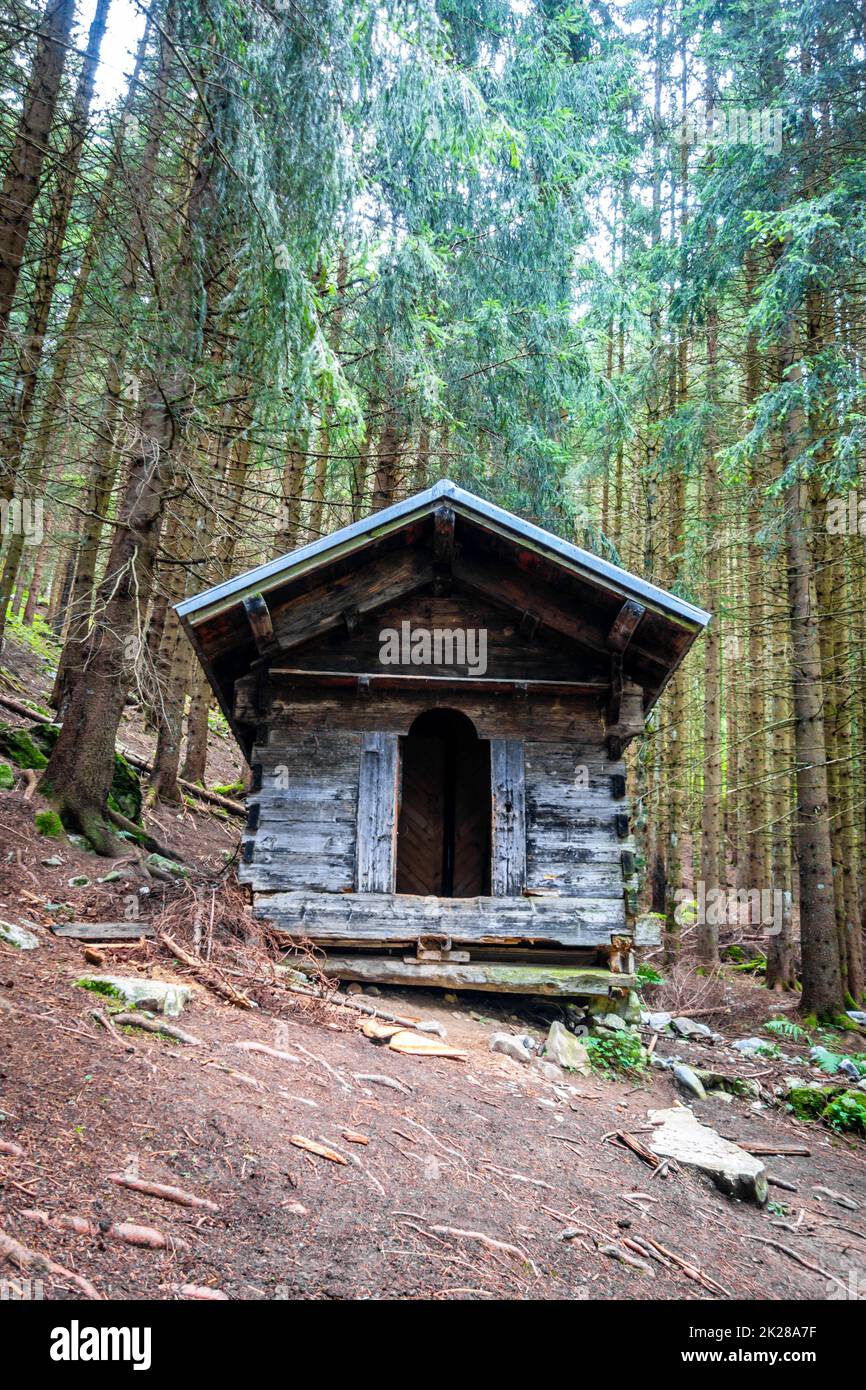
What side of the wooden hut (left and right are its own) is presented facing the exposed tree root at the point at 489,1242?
front

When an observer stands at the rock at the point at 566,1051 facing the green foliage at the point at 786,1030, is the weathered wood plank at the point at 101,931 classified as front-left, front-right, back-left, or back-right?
back-left

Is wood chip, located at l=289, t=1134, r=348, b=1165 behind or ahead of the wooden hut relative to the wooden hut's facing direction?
ahead

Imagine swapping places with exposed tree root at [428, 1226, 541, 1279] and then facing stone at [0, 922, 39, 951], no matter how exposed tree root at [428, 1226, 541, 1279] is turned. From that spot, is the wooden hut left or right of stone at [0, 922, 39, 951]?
right

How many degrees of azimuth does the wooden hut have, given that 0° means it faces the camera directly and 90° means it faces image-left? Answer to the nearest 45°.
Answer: approximately 0°
